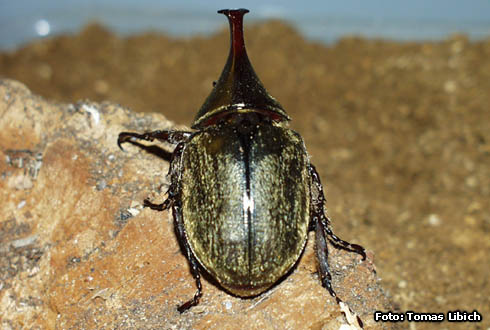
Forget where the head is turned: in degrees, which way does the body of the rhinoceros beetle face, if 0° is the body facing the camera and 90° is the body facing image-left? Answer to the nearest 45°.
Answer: approximately 180°
